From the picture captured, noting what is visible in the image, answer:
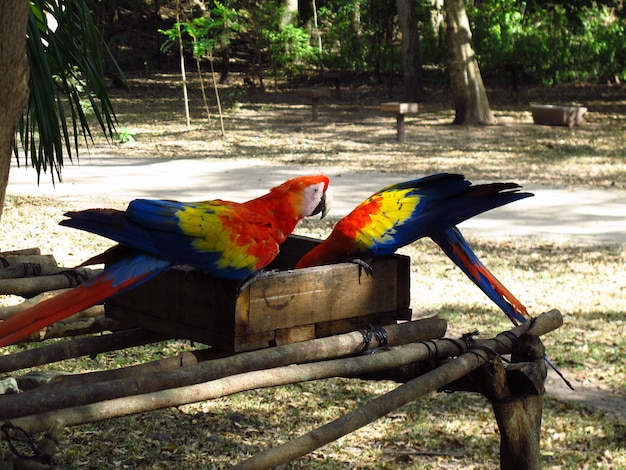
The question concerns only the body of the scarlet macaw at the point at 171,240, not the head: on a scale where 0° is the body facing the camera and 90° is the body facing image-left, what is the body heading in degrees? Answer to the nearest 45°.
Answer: approximately 270°

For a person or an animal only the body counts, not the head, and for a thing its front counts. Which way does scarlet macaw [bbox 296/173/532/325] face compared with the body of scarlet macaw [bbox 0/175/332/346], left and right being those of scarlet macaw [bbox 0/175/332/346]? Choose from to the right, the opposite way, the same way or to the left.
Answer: the opposite way

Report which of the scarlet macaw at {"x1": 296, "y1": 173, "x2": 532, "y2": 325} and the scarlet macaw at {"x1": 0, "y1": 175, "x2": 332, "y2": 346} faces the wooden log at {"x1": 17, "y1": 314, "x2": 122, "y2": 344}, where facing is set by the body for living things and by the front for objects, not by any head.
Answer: the scarlet macaw at {"x1": 296, "y1": 173, "x2": 532, "y2": 325}

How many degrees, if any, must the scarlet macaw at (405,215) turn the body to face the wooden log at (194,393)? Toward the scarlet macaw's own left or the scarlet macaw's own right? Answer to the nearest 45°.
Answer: approximately 45° to the scarlet macaw's own left

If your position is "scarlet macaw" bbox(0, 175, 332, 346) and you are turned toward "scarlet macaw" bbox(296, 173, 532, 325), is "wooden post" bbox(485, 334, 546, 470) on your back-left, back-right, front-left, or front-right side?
front-right

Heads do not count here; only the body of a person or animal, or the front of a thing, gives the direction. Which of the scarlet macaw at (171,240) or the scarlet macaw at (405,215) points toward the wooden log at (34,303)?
the scarlet macaw at (405,215)

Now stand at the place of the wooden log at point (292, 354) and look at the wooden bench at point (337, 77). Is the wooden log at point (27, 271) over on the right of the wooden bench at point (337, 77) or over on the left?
left

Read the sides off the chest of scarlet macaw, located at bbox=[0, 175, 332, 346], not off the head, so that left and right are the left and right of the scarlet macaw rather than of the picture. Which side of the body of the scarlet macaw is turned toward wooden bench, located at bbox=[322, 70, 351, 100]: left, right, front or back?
left

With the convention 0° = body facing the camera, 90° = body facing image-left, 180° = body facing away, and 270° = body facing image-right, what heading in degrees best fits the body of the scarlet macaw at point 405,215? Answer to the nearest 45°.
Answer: approximately 90°

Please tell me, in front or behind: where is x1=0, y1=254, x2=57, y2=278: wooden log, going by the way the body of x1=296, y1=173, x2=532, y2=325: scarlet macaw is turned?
in front
